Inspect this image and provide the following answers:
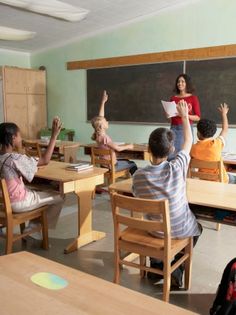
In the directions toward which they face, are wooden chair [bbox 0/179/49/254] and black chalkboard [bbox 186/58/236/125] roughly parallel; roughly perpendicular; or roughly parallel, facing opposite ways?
roughly parallel, facing opposite ways

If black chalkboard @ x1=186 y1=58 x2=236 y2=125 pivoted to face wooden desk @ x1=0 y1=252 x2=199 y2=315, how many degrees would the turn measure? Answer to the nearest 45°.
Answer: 0° — it already faces it

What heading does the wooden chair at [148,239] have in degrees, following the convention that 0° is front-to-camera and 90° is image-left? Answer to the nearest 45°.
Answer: approximately 225°

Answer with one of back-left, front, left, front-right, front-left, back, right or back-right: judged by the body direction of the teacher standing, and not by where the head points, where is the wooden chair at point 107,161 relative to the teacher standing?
front-right

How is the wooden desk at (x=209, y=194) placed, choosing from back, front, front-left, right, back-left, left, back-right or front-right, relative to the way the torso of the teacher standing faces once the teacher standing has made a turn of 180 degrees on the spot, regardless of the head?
back-right

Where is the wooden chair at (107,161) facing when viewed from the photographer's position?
facing away from the viewer and to the right of the viewer

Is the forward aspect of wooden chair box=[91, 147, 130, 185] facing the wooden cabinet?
no

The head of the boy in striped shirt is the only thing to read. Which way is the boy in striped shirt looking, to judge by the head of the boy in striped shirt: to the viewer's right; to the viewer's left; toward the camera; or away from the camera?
away from the camera

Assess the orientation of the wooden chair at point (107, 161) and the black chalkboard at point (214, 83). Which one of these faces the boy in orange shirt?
the black chalkboard

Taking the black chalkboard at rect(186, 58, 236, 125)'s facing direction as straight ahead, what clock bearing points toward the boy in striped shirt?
The boy in striped shirt is roughly at 12 o'clock from the black chalkboard.

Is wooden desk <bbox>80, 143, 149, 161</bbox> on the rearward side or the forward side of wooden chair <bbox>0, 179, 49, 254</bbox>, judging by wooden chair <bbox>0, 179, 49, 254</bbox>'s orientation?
on the forward side

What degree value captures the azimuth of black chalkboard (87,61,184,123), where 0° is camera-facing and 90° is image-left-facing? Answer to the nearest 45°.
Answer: approximately 45°

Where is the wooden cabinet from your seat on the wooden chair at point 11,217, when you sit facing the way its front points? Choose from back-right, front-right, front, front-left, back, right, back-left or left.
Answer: front-left

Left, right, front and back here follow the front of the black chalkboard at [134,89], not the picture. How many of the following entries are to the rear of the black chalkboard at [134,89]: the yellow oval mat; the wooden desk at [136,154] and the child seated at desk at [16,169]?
0

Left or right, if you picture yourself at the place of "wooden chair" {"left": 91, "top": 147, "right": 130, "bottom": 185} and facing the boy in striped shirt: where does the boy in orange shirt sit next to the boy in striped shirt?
left

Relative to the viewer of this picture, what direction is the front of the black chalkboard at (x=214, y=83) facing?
facing the viewer

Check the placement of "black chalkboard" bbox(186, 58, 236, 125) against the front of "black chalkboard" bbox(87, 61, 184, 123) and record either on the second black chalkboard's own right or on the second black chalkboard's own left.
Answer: on the second black chalkboard's own left

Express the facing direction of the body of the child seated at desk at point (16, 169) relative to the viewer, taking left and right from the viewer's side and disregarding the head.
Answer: facing to the right of the viewer

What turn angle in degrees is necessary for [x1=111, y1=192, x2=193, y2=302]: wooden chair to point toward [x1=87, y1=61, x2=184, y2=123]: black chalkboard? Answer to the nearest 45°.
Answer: approximately 45° to its left

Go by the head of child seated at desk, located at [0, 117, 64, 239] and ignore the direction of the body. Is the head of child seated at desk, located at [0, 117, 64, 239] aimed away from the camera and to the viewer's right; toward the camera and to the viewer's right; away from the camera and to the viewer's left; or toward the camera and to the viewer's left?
away from the camera and to the viewer's right
